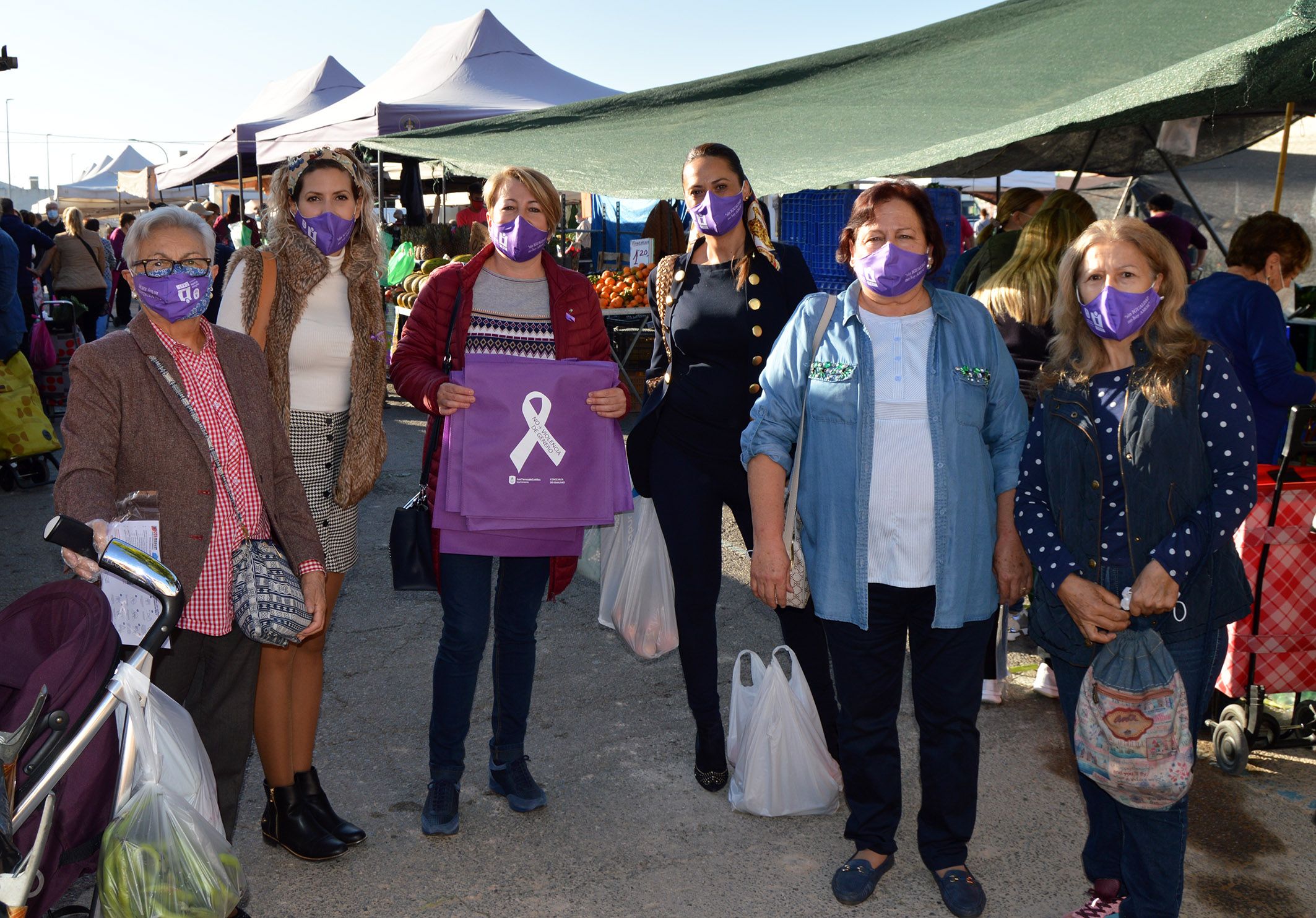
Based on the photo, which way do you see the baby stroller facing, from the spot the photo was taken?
facing the viewer and to the left of the viewer

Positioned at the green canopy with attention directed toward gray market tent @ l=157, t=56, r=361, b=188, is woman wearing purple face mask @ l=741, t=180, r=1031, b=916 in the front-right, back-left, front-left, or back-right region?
back-left

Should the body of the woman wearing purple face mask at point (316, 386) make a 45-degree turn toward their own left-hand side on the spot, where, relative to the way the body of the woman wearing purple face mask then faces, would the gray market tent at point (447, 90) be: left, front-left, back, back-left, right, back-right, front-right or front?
left

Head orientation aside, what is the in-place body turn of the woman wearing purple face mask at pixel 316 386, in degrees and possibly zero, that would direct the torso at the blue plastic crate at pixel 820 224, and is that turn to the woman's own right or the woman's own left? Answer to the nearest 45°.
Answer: approximately 90° to the woman's own left

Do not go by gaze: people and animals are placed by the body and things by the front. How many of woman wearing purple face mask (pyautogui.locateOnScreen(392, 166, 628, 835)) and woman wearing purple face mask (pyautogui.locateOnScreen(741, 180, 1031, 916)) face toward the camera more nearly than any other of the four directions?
2

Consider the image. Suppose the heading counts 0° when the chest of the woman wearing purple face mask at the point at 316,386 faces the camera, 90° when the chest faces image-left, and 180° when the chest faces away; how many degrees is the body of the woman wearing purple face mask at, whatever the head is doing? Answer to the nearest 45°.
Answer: approximately 315°

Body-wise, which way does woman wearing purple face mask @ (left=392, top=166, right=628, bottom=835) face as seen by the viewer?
toward the camera

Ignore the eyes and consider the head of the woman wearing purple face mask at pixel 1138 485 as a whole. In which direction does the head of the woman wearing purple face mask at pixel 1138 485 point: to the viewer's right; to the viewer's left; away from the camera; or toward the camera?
toward the camera

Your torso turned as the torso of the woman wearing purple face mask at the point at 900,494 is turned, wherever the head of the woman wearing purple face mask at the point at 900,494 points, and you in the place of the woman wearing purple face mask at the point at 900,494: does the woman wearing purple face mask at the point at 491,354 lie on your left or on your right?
on your right

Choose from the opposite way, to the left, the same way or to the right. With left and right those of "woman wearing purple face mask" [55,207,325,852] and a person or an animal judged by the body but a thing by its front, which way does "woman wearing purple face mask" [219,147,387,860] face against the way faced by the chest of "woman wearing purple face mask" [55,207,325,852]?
the same way

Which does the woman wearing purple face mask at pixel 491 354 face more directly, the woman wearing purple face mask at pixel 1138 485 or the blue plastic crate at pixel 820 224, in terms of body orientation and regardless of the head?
the woman wearing purple face mask

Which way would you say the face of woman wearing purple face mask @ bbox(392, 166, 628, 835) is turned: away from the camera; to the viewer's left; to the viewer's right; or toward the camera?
toward the camera

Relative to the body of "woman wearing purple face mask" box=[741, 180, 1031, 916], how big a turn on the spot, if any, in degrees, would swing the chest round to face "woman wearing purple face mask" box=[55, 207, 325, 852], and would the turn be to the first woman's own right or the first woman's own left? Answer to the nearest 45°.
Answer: approximately 90° to the first woman's own right

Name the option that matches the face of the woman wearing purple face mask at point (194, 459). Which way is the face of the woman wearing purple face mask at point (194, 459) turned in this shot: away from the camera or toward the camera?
toward the camera
